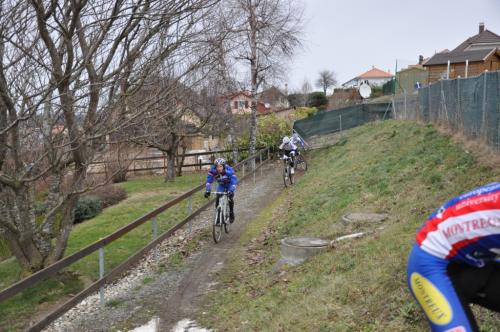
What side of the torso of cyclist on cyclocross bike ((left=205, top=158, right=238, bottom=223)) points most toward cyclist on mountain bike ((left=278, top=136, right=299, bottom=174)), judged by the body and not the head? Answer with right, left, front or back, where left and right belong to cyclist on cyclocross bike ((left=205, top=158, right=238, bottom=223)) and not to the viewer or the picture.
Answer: back

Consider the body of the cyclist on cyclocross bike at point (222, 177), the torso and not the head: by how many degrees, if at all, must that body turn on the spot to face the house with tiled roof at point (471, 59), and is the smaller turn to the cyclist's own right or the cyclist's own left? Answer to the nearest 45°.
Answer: approximately 135° to the cyclist's own left

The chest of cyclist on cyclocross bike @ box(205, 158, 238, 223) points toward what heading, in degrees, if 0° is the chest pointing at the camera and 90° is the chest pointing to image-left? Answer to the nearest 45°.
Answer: approximately 0°

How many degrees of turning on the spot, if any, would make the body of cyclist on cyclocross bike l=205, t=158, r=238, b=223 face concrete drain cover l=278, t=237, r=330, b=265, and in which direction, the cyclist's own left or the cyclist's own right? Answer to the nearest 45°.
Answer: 0° — they already face it

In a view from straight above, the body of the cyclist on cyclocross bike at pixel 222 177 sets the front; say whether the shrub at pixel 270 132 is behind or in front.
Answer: behind

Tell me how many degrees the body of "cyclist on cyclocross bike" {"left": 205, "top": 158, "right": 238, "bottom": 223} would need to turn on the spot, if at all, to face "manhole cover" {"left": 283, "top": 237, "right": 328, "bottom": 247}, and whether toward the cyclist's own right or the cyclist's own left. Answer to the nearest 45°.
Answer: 0° — they already face it

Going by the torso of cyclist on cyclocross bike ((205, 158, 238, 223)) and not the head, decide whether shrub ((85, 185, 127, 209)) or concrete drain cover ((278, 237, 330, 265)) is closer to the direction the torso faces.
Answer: the concrete drain cover
